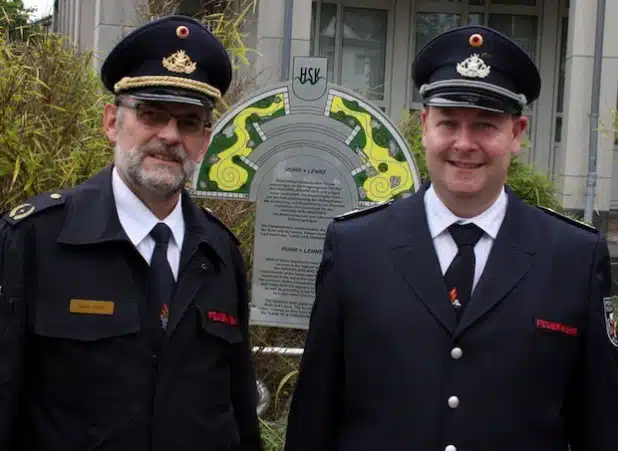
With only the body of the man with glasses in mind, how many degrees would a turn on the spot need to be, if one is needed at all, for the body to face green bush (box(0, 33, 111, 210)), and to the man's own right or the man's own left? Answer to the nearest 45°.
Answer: approximately 135° to the man's own left

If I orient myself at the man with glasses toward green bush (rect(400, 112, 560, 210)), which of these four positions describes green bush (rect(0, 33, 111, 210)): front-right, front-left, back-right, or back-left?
front-left

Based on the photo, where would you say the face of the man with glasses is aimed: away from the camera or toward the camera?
toward the camera

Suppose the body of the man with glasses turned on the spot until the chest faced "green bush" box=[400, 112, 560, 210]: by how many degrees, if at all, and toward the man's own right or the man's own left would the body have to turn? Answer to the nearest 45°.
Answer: approximately 90° to the man's own left

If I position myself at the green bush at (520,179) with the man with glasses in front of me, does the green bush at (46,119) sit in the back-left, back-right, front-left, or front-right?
front-right

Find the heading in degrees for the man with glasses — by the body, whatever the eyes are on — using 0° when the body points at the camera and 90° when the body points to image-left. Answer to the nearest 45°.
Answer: approximately 315°
